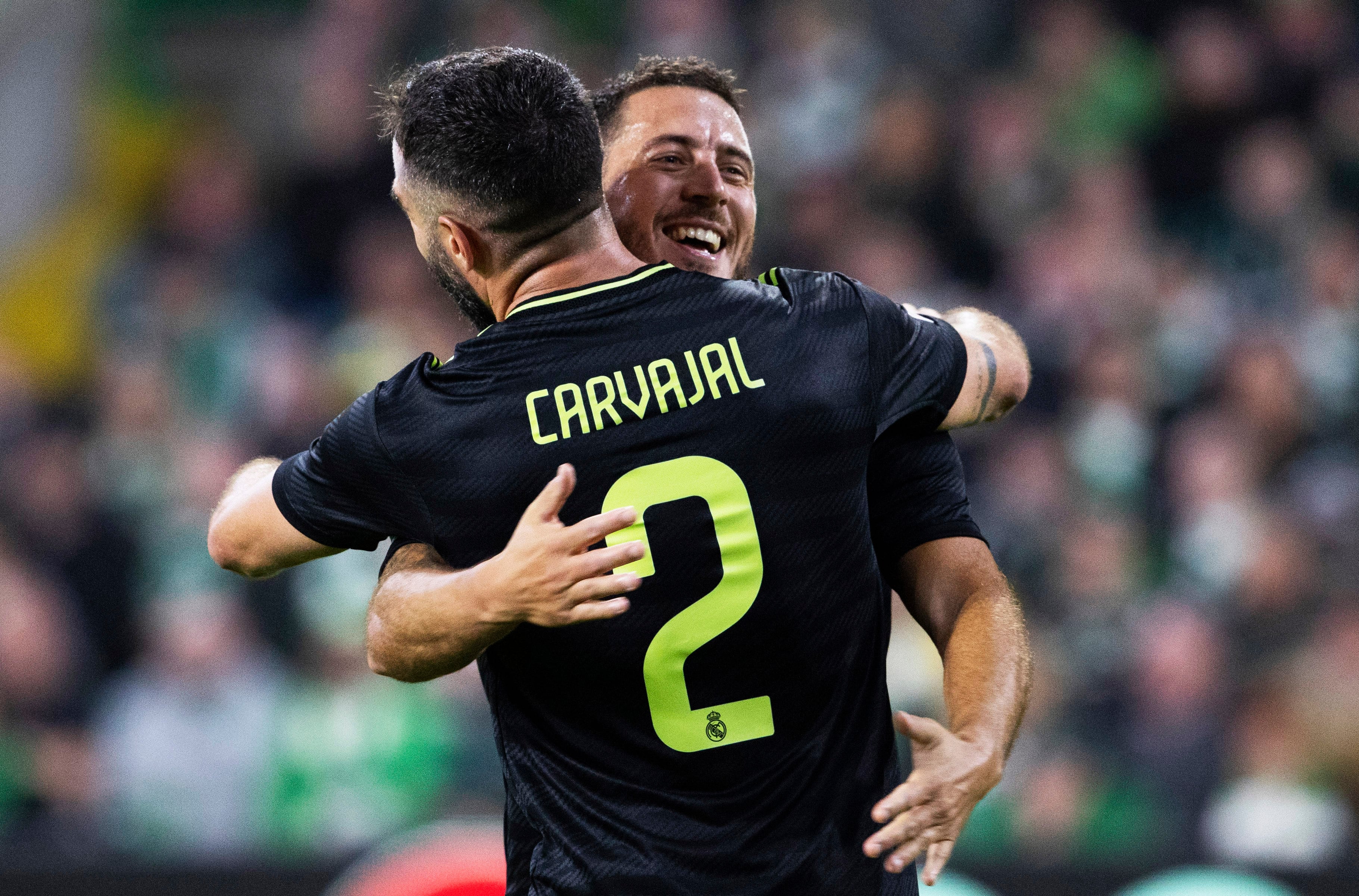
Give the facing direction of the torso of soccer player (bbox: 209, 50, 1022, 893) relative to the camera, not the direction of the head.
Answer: away from the camera

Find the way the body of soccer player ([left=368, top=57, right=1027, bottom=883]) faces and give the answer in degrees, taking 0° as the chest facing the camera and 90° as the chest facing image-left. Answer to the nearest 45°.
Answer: approximately 0°

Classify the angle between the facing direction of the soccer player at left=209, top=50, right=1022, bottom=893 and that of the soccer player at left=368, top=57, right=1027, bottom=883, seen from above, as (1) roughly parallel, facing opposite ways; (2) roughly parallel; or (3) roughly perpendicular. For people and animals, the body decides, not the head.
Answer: roughly parallel, facing opposite ways
